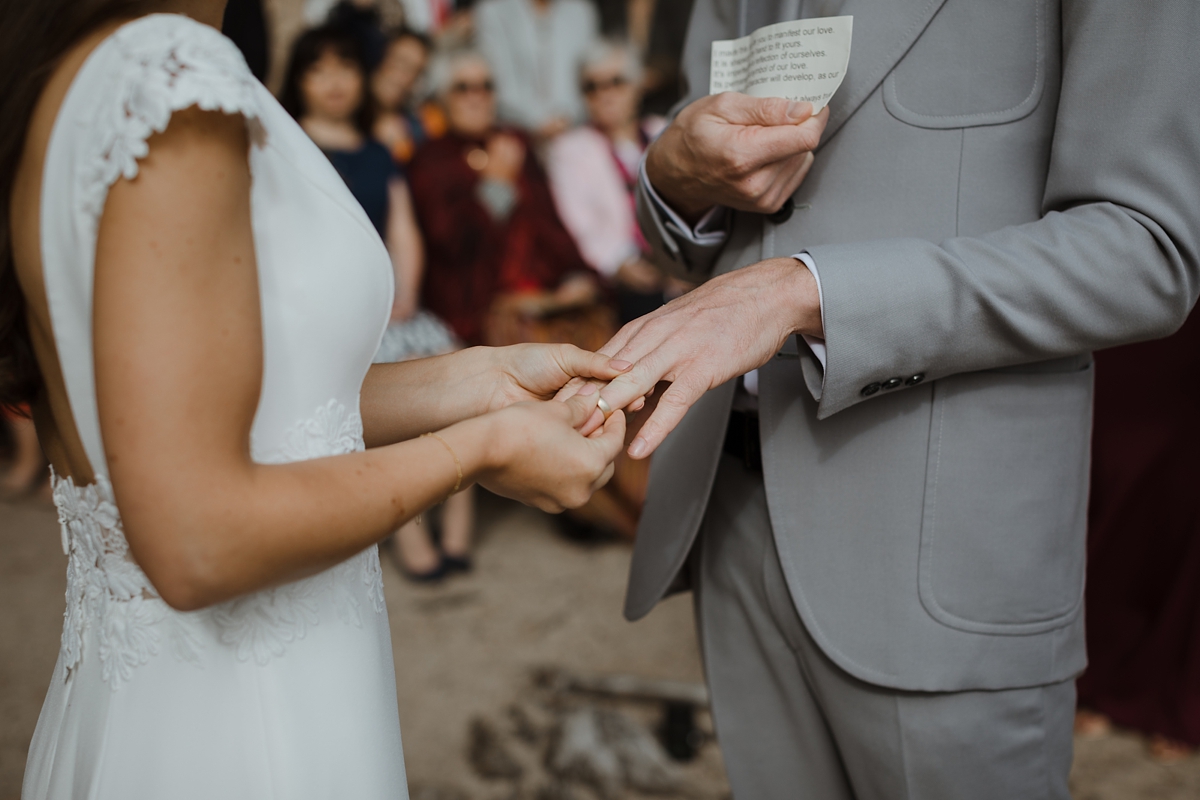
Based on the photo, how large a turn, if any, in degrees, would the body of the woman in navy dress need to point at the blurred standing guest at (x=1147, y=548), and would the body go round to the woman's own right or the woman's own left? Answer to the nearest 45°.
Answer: approximately 45° to the woman's own left

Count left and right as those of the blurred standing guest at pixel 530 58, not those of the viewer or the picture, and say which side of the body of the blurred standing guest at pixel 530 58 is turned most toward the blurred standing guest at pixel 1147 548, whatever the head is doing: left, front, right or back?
front

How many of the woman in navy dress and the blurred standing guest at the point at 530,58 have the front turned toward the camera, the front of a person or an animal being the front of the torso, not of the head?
2

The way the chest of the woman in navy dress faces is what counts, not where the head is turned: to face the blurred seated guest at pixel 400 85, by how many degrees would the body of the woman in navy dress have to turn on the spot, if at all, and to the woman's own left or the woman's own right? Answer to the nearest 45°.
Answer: approximately 180°

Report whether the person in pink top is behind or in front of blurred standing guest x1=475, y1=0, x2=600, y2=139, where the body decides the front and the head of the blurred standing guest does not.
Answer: in front

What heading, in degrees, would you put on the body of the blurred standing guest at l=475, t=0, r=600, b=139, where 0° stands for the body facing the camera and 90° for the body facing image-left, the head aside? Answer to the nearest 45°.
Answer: approximately 0°

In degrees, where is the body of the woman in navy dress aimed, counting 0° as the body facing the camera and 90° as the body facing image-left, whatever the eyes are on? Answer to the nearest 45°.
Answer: approximately 0°
